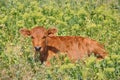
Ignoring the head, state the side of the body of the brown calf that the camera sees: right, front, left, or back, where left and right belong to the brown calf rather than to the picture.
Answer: left
